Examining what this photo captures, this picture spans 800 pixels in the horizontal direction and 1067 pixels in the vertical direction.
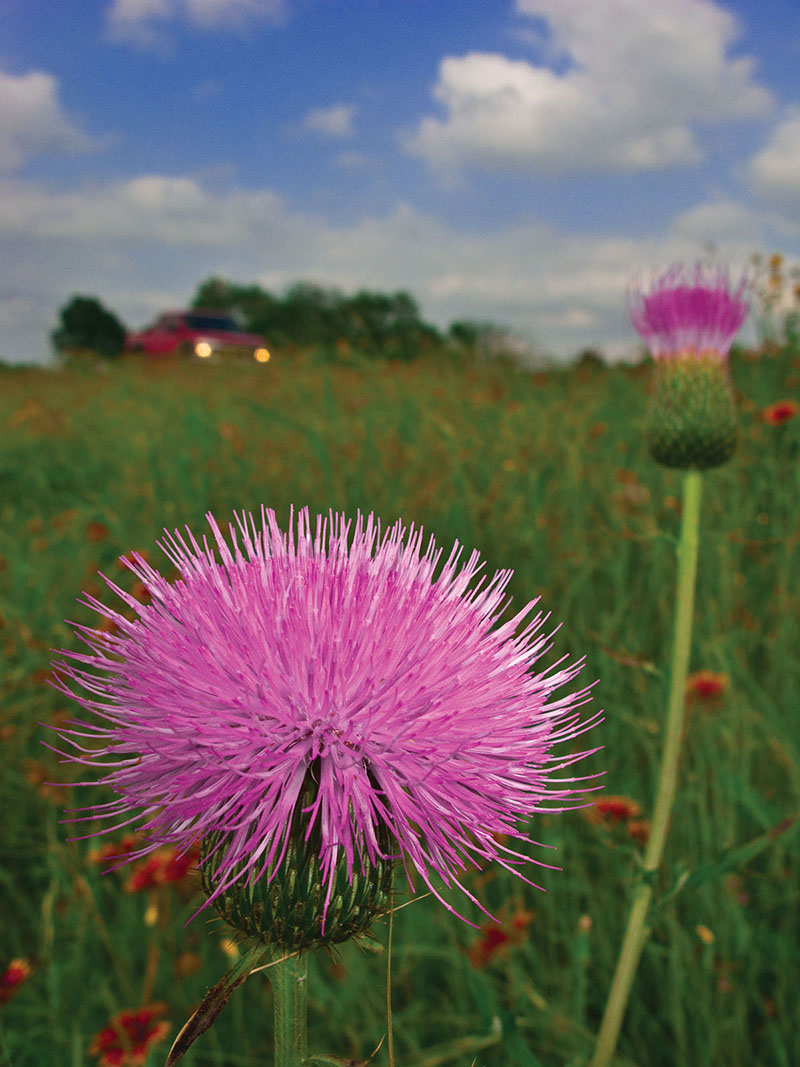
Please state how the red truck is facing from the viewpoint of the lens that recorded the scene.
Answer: facing the viewer and to the right of the viewer

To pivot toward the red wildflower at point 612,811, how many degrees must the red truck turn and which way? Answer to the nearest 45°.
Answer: approximately 45° to its right

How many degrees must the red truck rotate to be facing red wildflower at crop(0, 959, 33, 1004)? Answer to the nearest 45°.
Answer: approximately 45° to its right

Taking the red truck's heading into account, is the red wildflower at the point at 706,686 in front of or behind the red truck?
in front

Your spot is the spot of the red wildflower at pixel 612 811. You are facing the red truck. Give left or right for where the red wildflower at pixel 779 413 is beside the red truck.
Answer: right

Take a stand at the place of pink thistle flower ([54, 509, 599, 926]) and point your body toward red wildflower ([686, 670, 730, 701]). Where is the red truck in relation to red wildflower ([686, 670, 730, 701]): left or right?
left

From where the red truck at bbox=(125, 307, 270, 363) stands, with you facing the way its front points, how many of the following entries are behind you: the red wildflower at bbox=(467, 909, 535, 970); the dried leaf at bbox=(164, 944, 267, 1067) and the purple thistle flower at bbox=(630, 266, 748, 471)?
0

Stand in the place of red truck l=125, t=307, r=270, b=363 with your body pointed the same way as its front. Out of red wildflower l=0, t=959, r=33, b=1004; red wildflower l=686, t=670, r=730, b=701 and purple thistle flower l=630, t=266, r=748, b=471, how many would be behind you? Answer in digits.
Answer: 0

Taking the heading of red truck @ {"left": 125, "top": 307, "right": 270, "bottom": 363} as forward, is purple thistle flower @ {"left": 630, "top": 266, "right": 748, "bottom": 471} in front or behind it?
in front
